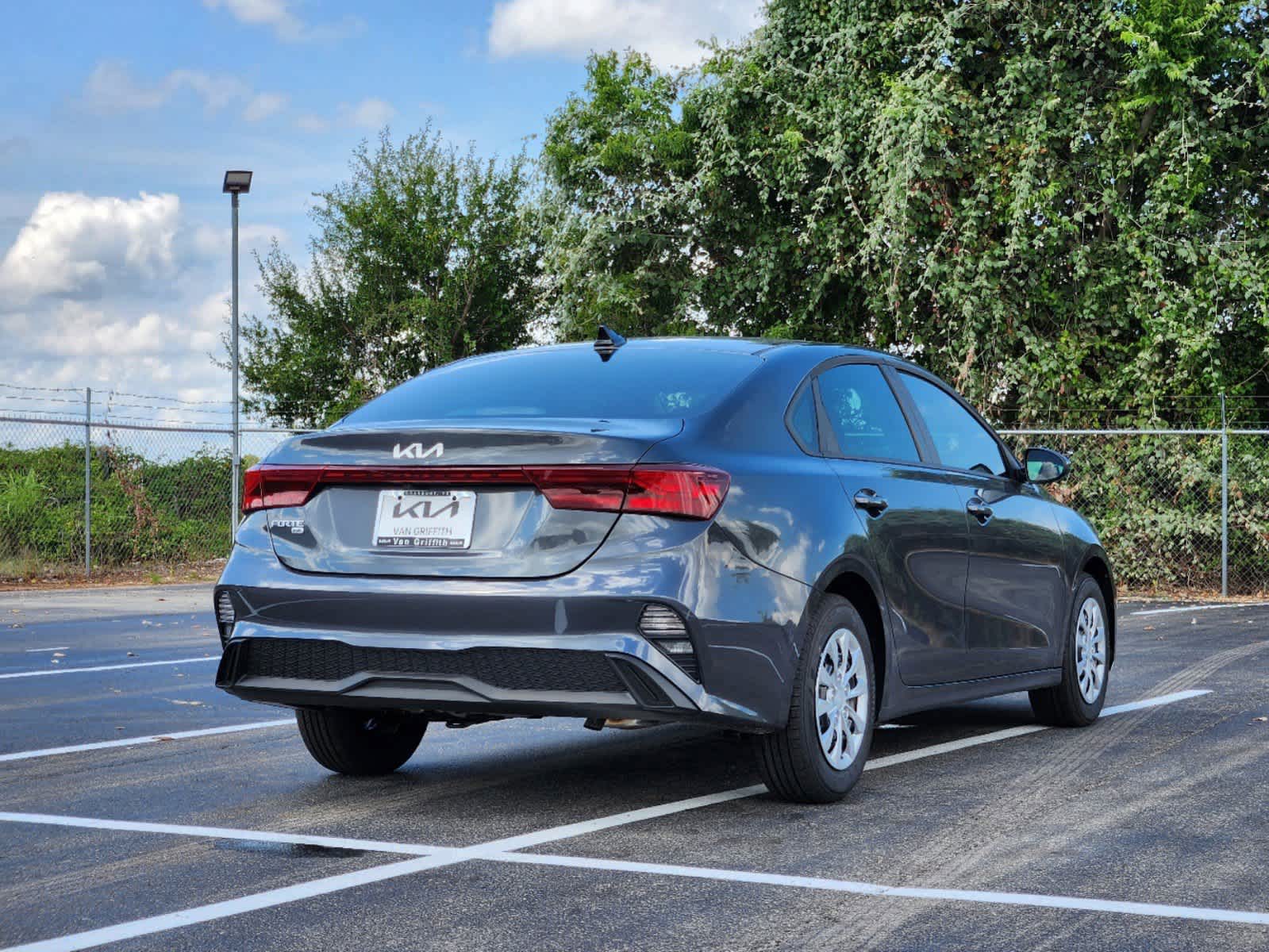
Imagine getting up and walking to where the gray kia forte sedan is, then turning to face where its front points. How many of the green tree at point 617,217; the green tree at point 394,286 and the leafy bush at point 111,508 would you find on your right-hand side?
0

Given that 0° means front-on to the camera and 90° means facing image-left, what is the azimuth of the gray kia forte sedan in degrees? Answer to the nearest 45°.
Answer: approximately 225°

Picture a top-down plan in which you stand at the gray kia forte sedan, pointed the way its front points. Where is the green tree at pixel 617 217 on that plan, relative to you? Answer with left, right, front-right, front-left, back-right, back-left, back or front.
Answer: front-left

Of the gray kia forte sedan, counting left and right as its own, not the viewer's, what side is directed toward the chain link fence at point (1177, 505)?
front

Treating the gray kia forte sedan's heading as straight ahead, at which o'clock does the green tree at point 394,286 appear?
The green tree is roughly at 10 o'clock from the gray kia forte sedan.

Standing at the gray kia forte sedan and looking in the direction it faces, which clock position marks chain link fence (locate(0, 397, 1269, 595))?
The chain link fence is roughly at 11 o'clock from the gray kia forte sedan.

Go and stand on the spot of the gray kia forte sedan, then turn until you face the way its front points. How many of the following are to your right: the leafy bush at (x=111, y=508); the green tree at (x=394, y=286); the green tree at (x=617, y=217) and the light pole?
0

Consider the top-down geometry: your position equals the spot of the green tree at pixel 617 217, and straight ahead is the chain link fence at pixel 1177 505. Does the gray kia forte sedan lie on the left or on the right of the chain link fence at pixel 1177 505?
right

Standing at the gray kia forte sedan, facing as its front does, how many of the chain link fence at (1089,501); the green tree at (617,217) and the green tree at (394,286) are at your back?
0
